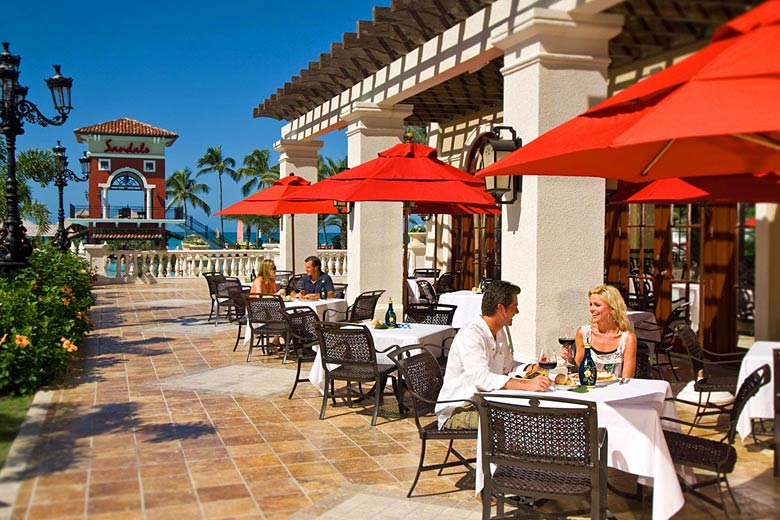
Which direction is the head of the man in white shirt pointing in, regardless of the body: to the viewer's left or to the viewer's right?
to the viewer's right

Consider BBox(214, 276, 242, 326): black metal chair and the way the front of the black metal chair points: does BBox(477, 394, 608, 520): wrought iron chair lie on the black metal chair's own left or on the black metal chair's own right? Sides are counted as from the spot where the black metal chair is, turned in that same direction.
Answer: on the black metal chair's own right

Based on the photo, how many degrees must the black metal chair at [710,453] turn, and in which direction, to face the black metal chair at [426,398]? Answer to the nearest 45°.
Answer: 0° — it already faces it

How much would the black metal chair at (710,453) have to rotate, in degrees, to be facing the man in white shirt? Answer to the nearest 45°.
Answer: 0° — it already faces them

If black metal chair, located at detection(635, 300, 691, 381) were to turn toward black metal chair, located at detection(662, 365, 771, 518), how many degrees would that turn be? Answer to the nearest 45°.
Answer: approximately 90° to its left

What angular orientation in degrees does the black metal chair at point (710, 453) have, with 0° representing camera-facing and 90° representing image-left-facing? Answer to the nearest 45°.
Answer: approximately 90°

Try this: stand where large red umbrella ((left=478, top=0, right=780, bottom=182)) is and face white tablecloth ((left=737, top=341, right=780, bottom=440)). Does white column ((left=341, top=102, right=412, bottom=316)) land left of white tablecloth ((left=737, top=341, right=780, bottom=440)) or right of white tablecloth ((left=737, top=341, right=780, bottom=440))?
left

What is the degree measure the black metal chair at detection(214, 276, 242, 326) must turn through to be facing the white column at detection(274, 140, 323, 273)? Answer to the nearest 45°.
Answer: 0° — it already faces it

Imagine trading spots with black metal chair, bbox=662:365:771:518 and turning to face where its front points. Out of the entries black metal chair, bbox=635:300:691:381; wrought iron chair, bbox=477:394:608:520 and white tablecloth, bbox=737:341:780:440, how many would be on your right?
2
